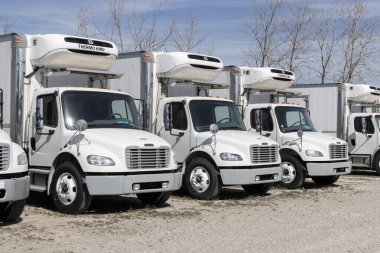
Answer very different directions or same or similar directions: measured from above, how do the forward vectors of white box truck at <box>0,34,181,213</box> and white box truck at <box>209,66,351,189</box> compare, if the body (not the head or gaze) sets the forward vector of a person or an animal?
same or similar directions

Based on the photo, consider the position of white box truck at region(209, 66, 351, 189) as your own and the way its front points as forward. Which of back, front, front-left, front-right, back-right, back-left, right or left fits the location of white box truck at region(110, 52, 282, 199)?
right

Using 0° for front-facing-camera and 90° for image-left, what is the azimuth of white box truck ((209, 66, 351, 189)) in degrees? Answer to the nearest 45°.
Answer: approximately 315°

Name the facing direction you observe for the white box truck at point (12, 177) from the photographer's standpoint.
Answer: facing the viewer and to the right of the viewer

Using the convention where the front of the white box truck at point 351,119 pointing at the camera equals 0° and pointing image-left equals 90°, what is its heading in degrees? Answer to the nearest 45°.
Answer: approximately 315°

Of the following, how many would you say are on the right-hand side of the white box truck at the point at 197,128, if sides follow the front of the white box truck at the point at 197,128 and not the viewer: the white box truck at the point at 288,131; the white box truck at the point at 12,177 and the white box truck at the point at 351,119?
1

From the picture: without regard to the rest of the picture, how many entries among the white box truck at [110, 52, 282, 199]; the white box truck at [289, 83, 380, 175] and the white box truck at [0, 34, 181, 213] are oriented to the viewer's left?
0

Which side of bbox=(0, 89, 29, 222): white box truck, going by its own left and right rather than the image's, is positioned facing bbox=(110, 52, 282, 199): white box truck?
left

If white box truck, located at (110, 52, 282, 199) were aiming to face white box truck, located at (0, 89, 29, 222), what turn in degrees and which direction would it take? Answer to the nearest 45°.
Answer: approximately 90° to its right

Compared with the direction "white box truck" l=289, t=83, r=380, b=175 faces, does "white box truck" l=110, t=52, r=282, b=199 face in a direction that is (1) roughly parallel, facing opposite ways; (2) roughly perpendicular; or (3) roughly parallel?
roughly parallel
